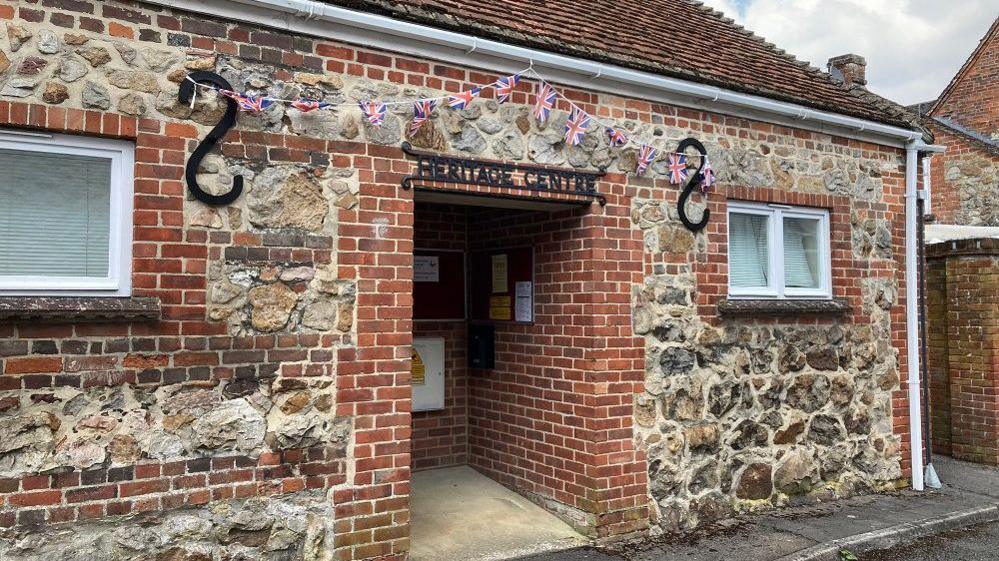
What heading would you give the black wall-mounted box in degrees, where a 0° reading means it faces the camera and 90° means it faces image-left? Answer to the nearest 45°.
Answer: approximately 45°

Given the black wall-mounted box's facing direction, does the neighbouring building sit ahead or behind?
behind
